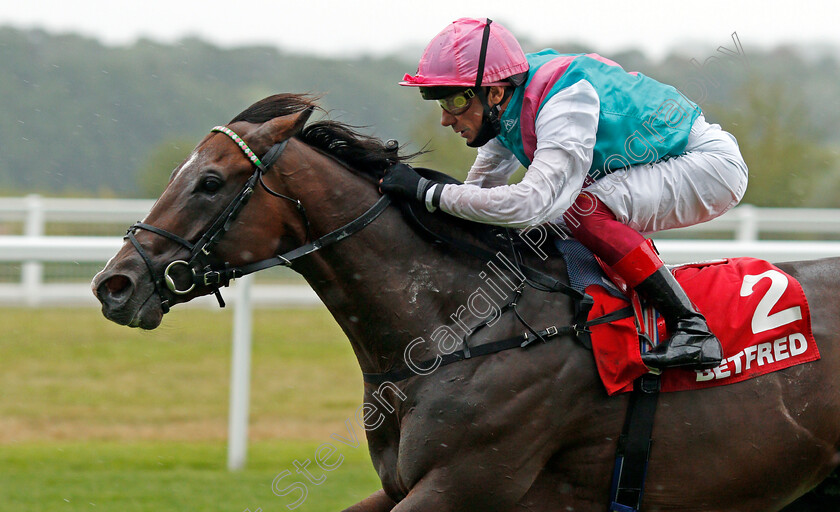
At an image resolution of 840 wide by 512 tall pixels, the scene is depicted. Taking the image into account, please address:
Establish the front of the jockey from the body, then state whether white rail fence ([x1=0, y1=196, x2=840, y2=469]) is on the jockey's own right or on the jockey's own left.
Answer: on the jockey's own right

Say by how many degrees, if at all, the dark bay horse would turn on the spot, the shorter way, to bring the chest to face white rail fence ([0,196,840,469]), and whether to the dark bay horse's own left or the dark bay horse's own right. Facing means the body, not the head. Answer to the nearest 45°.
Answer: approximately 90° to the dark bay horse's own right

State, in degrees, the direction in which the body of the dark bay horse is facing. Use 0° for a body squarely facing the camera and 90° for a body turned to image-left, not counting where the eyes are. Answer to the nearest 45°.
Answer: approximately 90°

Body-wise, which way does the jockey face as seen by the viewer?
to the viewer's left
